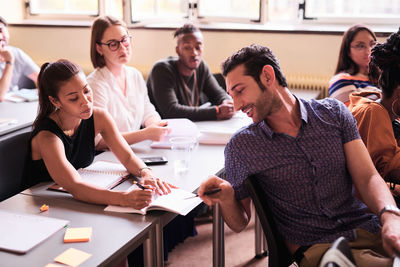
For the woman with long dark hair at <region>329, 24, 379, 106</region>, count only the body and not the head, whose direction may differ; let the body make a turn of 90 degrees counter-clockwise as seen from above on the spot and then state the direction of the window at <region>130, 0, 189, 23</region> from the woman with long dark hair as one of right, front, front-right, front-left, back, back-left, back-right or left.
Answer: left

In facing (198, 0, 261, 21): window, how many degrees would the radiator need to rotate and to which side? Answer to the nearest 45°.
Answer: approximately 135° to its right

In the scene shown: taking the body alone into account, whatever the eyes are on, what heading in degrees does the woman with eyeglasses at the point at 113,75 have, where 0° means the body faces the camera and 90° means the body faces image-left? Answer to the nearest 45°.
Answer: approximately 315°

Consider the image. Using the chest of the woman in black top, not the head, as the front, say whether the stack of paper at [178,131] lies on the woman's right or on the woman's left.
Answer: on the woman's left

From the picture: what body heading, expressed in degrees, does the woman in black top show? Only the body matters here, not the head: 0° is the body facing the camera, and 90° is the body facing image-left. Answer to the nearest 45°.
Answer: approximately 315°

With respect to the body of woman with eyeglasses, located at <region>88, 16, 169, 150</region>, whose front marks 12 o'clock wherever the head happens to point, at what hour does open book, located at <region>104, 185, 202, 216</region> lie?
The open book is roughly at 1 o'clock from the woman with eyeglasses.
